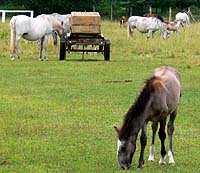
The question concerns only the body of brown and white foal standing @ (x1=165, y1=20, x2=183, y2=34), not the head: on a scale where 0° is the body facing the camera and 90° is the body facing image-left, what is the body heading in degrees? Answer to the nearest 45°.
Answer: approximately 270°

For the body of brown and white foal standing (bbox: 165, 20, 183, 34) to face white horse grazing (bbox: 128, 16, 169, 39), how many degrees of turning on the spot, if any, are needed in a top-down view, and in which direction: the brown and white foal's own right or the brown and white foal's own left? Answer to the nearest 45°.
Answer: approximately 135° to the brown and white foal's own right

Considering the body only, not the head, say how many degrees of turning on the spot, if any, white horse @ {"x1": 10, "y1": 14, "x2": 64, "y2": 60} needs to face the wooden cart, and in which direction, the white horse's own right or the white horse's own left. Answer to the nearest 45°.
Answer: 0° — it already faces it

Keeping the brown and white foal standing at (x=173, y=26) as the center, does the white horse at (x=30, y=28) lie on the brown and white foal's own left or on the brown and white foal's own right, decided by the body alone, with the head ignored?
on the brown and white foal's own right

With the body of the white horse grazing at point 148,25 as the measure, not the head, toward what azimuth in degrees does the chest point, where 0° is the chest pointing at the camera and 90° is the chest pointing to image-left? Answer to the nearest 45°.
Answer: approximately 270°

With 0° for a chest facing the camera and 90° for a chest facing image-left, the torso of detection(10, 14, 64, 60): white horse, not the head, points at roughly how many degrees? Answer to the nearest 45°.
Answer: approximately 270°

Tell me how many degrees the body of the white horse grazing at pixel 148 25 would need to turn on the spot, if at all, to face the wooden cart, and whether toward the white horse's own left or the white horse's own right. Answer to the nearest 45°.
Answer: approximately 90° to the white horse's own right
